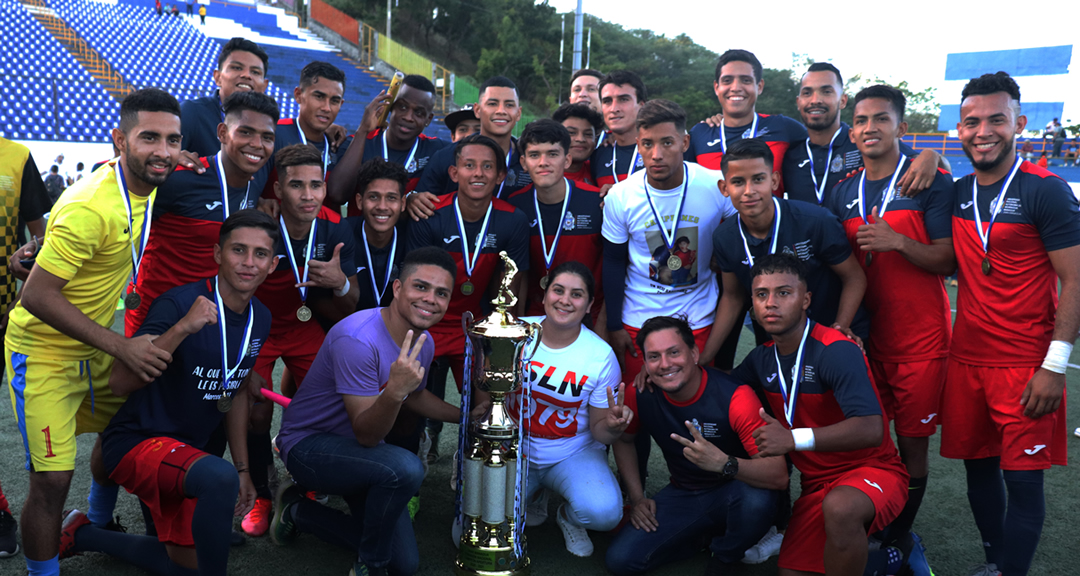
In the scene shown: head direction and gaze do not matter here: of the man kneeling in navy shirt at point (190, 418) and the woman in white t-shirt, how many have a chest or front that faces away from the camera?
0

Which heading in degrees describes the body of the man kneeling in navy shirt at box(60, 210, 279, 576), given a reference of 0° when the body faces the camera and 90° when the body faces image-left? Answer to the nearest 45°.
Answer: approximately 315°

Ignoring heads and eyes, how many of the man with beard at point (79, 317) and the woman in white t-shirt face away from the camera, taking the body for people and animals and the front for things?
0

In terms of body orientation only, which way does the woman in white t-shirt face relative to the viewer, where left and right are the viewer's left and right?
facing the viewer

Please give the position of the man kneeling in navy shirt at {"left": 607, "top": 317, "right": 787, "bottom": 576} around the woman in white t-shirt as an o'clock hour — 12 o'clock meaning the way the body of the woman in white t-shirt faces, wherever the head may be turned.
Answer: The man kneeling in navy shirt is roughly at 10 o'clock from the woman in white t-shirt.

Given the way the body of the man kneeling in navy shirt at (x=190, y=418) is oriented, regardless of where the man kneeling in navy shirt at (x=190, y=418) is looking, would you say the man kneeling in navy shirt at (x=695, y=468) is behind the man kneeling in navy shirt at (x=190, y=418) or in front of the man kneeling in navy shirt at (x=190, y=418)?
in front

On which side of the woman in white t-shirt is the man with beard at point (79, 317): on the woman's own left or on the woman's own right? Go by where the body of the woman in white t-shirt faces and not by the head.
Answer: on the woman's own right

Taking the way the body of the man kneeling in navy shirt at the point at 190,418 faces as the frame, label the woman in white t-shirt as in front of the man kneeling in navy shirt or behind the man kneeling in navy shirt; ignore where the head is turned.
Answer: in front
